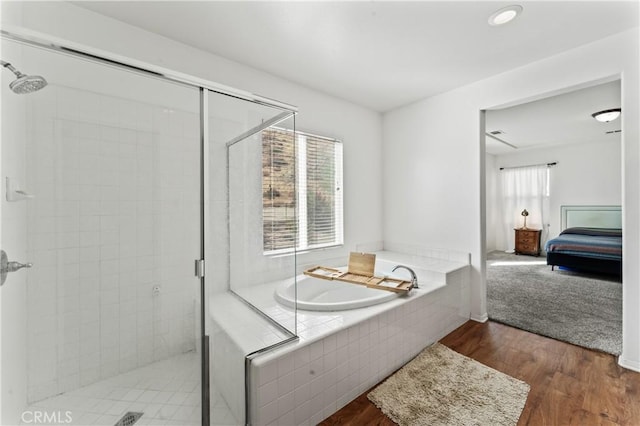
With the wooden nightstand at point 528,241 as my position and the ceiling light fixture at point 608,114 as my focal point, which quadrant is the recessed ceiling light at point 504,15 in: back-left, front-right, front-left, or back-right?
front-right

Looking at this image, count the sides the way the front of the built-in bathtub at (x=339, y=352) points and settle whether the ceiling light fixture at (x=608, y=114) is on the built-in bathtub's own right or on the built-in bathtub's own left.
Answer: on the built-in bathtub's own left

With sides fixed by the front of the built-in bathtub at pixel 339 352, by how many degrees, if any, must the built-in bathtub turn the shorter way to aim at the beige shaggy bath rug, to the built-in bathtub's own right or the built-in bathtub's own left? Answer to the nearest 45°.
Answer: approximately 45° to the built-in bathtub's own left

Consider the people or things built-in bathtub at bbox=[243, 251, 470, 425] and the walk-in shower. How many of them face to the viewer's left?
0

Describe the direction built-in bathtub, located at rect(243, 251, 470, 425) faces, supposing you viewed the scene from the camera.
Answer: facing the viewer and to the right of the viewer

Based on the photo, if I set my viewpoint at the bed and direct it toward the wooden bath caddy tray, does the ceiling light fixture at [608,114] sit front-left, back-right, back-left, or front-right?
front-left

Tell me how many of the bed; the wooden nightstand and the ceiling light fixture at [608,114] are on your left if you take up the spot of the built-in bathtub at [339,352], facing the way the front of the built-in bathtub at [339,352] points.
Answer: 3

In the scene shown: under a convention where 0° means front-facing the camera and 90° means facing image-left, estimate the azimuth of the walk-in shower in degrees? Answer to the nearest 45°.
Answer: approximately 315°

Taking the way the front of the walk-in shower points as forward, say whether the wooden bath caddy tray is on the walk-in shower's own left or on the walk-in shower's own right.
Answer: on the walk-in shower's own left
